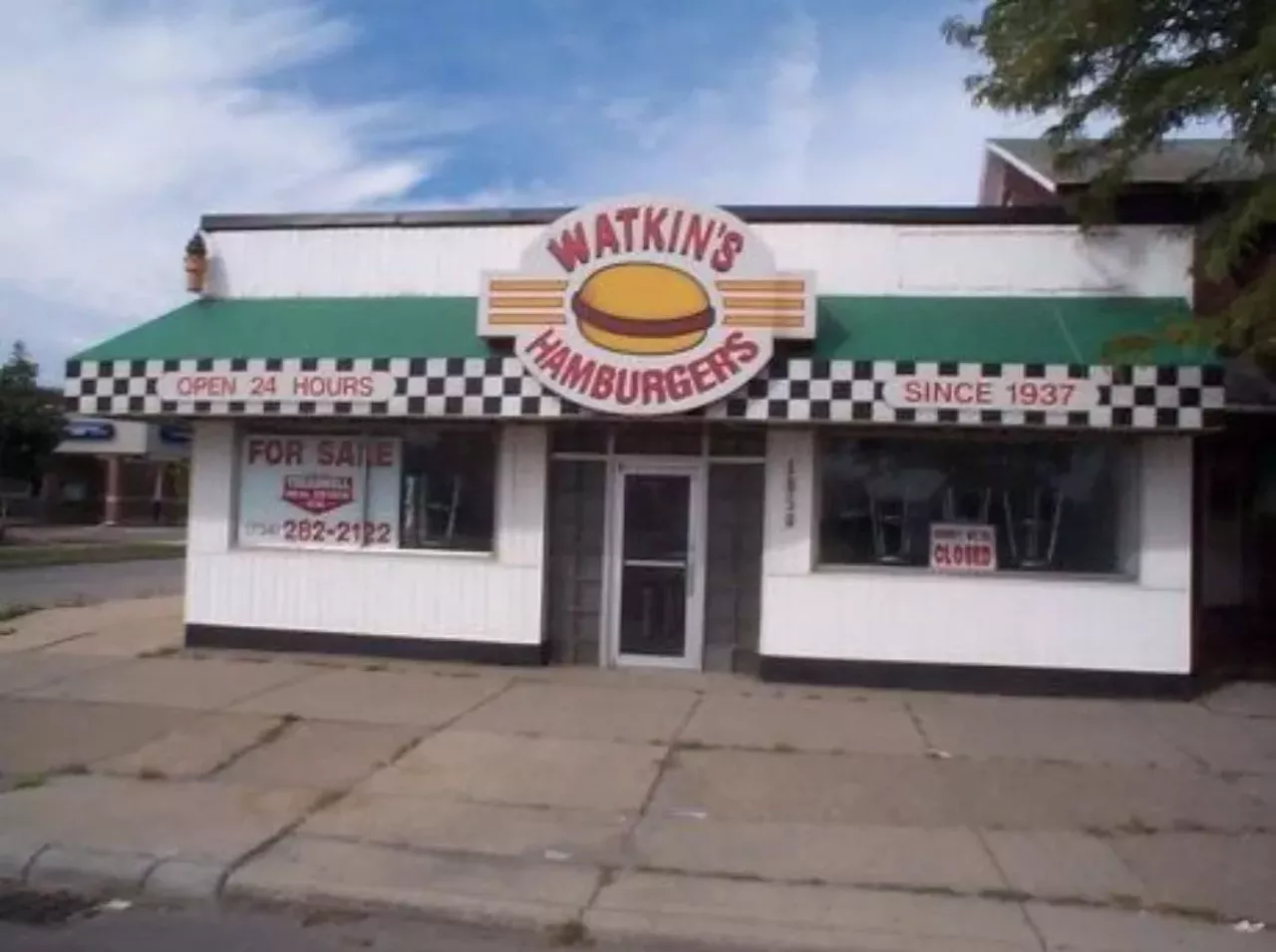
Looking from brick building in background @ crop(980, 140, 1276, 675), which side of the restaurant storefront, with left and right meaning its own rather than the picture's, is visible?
left

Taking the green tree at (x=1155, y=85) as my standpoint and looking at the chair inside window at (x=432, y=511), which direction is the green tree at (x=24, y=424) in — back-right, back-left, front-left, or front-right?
front-right

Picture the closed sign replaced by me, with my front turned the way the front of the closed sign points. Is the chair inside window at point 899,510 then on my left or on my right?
on my right

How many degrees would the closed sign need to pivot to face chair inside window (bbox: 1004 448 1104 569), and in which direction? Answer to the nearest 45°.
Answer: approximately 90° to its left

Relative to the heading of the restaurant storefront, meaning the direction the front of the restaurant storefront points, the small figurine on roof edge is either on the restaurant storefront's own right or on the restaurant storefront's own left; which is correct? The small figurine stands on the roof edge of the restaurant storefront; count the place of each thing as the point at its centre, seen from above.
on the restaurant storefront's own right

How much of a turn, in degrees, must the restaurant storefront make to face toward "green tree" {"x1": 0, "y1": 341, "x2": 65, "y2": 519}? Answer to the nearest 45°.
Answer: approximately 135° to its right

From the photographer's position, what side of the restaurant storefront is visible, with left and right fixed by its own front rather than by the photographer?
front

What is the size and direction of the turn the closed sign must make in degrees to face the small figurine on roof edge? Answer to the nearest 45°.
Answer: approximately 90° to its right

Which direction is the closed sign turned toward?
toward the camera
